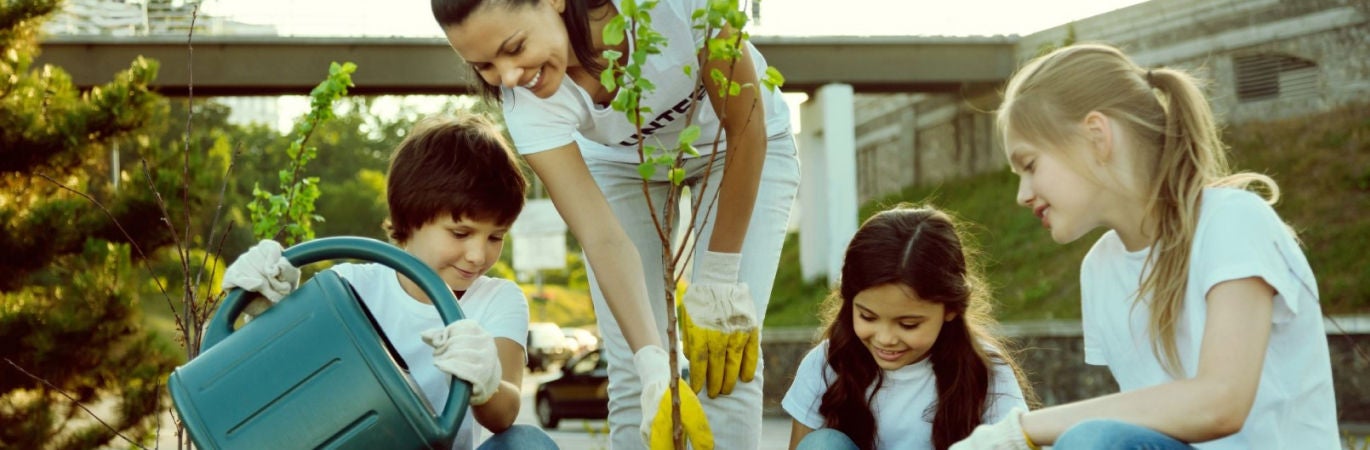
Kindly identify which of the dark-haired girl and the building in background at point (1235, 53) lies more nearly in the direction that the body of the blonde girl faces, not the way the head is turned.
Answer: the dark-haired girl

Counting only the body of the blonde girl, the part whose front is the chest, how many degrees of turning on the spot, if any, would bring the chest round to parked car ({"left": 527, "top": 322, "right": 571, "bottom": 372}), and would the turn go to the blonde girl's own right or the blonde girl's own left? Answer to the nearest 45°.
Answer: approximately 45° to the blonde girl's own right

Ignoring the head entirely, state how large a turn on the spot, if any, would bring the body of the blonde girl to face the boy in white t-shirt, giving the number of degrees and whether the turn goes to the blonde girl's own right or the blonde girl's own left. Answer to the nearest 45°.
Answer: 0° — they already face them

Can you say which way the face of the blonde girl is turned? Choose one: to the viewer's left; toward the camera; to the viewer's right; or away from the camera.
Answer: to the viewer's left

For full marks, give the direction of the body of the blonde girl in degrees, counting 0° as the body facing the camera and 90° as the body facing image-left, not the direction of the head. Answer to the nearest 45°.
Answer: approximately 90°

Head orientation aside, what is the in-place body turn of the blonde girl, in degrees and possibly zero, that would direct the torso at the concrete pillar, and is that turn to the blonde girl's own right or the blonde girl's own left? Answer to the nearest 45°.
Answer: approximately 90° to the blonde girl's own right

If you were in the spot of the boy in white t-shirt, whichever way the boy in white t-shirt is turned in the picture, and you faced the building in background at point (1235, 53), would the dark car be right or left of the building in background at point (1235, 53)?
left

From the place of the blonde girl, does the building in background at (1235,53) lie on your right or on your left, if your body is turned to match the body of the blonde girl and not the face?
on your right

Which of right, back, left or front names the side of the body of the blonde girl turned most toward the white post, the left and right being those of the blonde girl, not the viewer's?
right

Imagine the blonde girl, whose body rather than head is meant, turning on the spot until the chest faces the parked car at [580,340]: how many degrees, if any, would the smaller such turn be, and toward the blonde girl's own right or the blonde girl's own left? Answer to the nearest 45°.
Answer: approximately 45° to the blonde girl's own right
